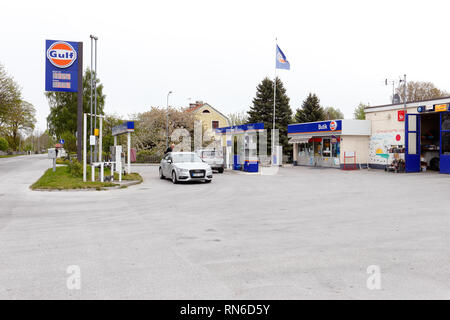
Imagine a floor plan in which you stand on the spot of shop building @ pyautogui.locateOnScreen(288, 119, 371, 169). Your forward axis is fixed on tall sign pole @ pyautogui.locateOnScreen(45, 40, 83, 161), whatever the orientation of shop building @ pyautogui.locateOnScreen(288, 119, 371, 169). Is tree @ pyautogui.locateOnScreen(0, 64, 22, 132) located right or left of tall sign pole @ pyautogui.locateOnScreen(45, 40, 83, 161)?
right

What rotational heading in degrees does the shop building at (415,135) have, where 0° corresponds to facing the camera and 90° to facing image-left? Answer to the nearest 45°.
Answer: approximately 45°

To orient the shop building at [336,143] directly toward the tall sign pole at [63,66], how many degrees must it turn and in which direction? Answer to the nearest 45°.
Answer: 0° — it already faces it

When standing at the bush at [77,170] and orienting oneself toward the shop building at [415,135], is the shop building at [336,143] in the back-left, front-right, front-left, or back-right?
front-left

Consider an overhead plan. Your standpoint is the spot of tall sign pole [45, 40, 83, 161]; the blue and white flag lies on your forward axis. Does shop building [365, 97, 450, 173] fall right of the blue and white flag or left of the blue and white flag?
right

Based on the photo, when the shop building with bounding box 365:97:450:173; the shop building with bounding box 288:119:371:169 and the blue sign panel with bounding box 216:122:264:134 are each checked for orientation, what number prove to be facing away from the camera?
0

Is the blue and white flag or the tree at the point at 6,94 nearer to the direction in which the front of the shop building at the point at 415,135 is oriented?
the tree

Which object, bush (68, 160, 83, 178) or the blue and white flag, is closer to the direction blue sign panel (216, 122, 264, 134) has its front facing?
the bush

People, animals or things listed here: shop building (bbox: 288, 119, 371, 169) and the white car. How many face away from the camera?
0

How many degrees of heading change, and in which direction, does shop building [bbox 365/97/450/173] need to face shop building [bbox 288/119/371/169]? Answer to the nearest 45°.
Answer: approximately 90° to its right
